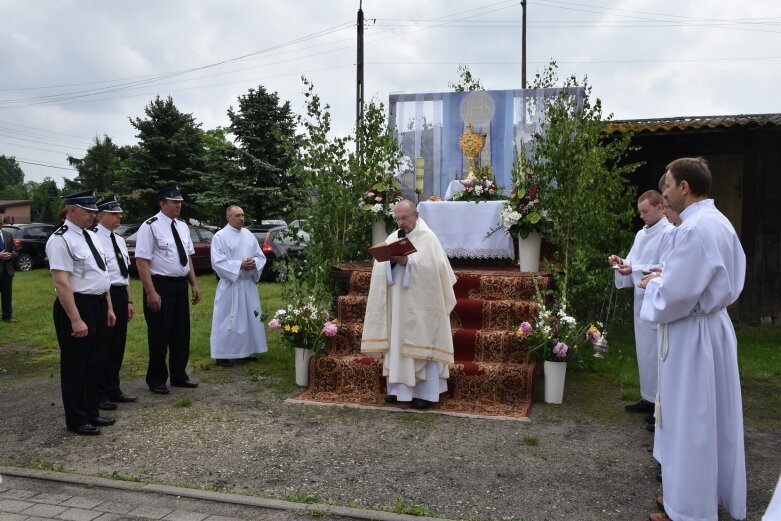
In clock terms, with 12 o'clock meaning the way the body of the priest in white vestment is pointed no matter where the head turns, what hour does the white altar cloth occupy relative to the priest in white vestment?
The white altar cloth is roughly at 5 o'clock from the priest in white vestment.

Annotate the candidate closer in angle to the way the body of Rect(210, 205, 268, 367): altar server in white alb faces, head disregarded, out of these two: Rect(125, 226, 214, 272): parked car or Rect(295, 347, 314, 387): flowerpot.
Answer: the flowerpot

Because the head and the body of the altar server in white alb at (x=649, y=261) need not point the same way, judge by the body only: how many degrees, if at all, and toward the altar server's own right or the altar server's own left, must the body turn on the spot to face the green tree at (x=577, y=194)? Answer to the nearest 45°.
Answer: approximately 45° to the altar server's own right

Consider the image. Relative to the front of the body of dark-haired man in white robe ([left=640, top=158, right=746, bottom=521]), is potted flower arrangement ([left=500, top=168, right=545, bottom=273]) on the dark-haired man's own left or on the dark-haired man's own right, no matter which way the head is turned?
on the dark-haired man's own right

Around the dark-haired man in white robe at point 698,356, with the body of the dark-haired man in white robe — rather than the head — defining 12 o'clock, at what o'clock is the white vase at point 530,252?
The white vase is roughly at 2 o'clock from the dark-haired man in white robe.

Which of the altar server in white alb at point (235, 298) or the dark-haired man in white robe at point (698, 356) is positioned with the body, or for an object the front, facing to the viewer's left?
the dark-haired man in white robe

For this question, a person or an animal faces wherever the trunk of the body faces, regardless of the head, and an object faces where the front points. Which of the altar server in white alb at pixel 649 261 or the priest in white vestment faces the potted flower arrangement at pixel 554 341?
the altar server in white alb

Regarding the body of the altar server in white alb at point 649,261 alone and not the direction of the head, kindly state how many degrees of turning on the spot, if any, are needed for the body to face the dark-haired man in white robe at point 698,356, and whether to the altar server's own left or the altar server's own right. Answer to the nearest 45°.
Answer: approximately 90° to the altar server's own left

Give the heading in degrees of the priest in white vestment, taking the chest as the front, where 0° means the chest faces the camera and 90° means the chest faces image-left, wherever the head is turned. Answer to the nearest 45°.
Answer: approximately 45°

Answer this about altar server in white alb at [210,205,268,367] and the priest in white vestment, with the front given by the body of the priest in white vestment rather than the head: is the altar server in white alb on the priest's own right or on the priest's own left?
on the priest's own right

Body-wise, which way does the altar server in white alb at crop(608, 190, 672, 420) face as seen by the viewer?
to the viewer's left

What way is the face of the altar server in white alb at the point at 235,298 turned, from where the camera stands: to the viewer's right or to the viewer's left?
to the viewer's right

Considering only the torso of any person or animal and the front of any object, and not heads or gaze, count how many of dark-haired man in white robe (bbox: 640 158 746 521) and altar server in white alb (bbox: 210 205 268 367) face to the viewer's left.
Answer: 1

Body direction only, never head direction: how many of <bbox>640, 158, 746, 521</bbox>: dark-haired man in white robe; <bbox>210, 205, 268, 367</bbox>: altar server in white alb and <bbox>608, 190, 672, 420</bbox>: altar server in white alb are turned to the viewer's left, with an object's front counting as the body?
2

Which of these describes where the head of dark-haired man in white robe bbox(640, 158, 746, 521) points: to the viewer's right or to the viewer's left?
to the viewer's left

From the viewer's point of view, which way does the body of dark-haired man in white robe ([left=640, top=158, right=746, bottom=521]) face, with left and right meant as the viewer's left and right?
facing to the left of the viewer

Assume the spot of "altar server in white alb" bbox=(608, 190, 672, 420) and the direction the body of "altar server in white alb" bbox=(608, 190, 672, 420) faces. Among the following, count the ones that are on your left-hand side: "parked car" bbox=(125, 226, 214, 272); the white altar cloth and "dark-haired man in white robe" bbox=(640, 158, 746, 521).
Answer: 1

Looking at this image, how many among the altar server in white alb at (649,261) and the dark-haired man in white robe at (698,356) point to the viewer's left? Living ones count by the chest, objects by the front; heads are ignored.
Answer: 2
